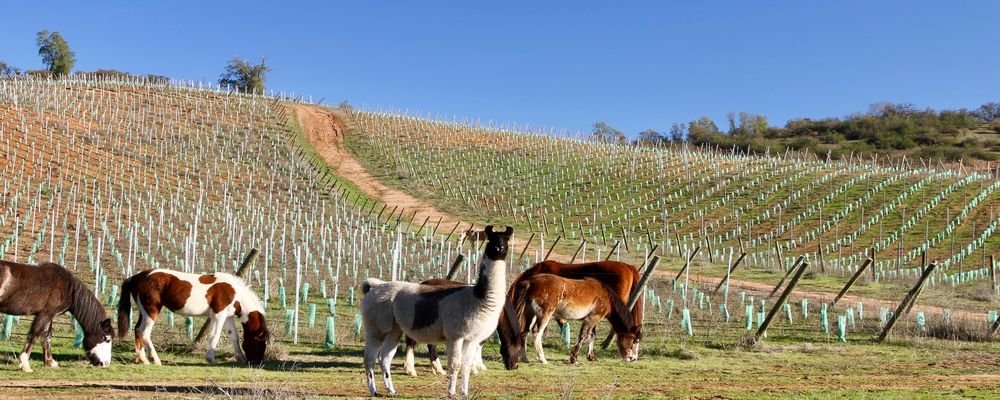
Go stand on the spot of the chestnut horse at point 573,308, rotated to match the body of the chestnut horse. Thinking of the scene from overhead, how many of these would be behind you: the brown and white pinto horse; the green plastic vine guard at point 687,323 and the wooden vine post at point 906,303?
1

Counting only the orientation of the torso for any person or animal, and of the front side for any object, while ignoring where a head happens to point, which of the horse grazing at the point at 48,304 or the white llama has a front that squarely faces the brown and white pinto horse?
the horse grazing

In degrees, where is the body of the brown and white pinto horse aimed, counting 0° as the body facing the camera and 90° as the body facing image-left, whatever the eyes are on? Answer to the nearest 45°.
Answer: approximately 270°

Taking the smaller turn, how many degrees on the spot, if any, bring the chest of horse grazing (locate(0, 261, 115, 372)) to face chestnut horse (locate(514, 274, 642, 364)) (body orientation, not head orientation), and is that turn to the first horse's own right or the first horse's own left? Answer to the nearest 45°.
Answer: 0° — it already faces it

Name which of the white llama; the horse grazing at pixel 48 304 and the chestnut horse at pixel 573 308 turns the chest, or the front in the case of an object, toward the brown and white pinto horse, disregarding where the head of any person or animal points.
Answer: the horse grazing

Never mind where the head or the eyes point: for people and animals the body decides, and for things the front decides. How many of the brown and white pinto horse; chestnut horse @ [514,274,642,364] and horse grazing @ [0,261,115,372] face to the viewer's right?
3

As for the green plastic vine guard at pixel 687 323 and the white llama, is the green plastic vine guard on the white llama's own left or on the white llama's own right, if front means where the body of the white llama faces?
on the white llama's own left

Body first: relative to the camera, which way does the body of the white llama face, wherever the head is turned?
to the viewer's right

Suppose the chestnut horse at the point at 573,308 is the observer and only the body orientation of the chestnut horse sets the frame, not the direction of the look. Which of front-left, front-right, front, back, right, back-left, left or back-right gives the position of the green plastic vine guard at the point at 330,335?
back

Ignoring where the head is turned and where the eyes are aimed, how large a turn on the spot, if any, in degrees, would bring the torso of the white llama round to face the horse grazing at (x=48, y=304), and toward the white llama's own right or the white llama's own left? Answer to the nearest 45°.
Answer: approximately 180°

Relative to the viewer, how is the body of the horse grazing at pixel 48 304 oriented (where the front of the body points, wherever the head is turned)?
to the viewer's right

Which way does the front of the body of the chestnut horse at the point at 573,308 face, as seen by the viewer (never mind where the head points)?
to the viewer's right
